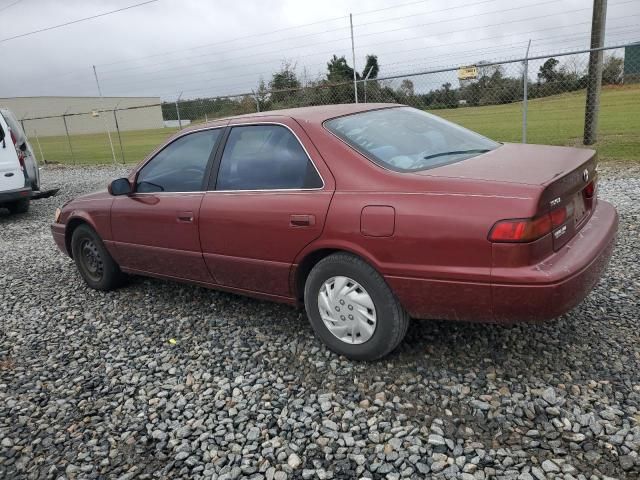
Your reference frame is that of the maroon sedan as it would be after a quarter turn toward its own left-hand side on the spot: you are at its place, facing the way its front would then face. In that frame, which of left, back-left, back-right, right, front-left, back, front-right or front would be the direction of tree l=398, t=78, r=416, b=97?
back-right

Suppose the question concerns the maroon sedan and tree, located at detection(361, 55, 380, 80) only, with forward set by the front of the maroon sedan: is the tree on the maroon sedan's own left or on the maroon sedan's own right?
on the maroon sedan's own right

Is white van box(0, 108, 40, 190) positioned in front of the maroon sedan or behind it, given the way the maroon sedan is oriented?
in front

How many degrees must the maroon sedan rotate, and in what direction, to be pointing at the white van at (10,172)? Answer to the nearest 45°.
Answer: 0° — it already faces it

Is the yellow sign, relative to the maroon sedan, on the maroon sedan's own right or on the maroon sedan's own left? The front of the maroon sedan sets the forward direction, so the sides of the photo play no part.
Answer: on the maroon sedan's own right

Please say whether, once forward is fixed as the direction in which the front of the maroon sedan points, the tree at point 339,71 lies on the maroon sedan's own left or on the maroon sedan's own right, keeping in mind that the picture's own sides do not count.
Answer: on the maroon sedan's own right

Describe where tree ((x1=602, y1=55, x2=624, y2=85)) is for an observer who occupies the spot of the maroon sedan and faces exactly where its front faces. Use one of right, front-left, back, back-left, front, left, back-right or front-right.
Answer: right

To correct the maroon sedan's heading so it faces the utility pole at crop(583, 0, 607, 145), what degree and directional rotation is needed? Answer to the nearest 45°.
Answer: approximately 90° to its right

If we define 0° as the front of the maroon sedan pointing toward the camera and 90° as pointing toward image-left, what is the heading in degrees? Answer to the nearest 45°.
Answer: approximately 135°
